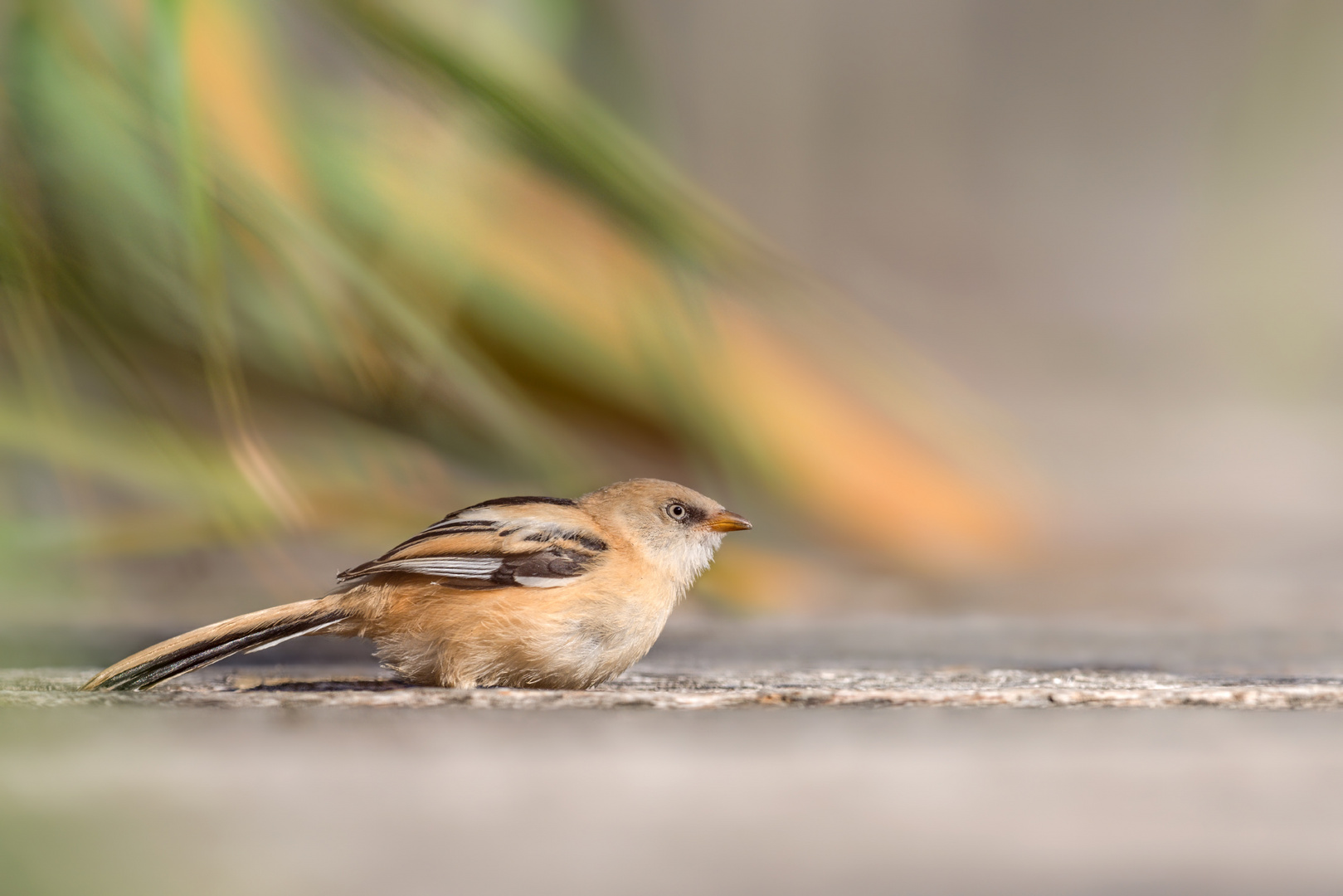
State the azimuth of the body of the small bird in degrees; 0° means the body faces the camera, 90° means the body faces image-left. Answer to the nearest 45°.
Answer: approximately 270°
